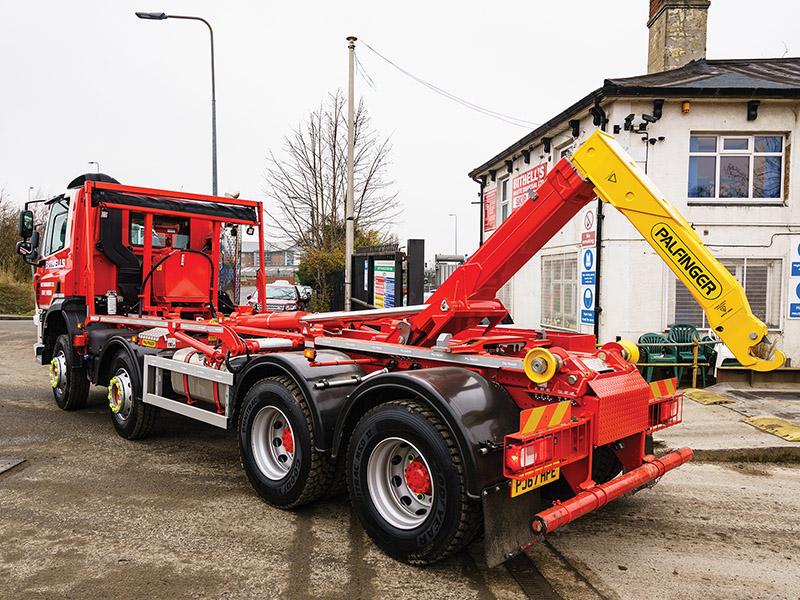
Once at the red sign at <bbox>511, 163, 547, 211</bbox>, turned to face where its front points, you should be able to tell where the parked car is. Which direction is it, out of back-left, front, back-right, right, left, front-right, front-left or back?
front-right

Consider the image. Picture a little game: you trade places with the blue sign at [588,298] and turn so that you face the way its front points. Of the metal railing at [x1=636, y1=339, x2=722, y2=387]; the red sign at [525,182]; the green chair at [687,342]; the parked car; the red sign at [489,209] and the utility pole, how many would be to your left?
2

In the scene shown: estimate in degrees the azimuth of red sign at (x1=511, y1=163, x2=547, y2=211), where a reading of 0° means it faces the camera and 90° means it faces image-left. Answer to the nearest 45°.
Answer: approximately 45°

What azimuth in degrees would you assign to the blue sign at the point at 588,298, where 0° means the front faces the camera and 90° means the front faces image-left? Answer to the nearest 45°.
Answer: approximately 45°

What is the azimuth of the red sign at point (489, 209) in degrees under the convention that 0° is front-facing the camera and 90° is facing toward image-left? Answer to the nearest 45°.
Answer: approximately 45°

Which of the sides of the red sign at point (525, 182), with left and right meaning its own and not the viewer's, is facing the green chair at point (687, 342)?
left

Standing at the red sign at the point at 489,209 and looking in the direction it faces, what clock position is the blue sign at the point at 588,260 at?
The blue sign is roughly at 10 o'clock from the red sign.

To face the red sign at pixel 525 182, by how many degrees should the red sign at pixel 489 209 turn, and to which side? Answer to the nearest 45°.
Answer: approximately 45° to its left

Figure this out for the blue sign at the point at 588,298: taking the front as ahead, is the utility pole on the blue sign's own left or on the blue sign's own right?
on the blue sign's own right

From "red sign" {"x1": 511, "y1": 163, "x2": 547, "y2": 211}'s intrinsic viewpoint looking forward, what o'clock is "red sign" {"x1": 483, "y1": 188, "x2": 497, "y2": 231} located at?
"red sign" {"x1": 483, "y1": 188, "x2": 497, "y2": 231} is roughly at 4 o'clock from "red sign" {"x1": 511, "y1": 163, "x2": 547, "y2": 211}.

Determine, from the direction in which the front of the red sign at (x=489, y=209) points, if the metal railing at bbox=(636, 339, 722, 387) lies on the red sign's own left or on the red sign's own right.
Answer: on the red sign's own left

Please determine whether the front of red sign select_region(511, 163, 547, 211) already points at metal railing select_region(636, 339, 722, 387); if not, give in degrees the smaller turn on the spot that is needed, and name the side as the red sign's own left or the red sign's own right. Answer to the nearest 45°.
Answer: approximately 90° to the red sign's own left

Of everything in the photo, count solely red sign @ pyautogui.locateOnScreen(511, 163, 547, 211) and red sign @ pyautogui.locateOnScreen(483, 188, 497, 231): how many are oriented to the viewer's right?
0

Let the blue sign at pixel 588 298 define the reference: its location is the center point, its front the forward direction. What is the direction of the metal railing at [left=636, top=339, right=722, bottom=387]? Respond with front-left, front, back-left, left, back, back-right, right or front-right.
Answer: left
